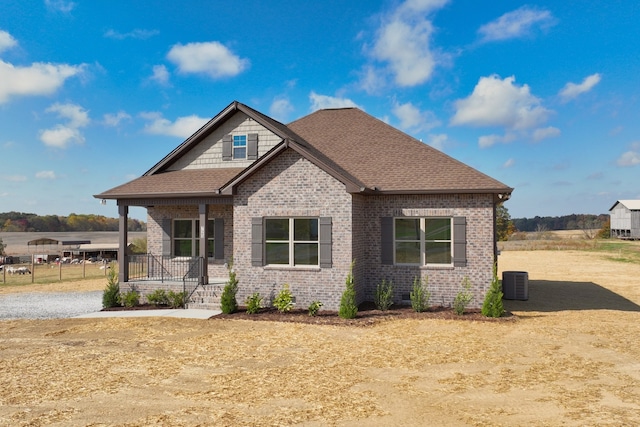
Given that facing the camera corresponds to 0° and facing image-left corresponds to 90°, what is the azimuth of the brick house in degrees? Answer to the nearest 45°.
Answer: approximately 0°

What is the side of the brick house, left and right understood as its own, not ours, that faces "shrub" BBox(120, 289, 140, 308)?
right

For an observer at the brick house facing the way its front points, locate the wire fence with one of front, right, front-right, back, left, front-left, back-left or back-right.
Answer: back-right

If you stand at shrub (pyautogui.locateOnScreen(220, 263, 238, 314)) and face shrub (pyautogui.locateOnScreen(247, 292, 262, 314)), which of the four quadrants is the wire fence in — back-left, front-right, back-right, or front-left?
back-left

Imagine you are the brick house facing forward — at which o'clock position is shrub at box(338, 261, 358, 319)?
The shrub is roughly at 12 o'clock from the brick house.

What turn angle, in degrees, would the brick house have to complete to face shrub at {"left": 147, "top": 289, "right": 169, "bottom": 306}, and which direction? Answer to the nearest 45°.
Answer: approximately 90° to its right
